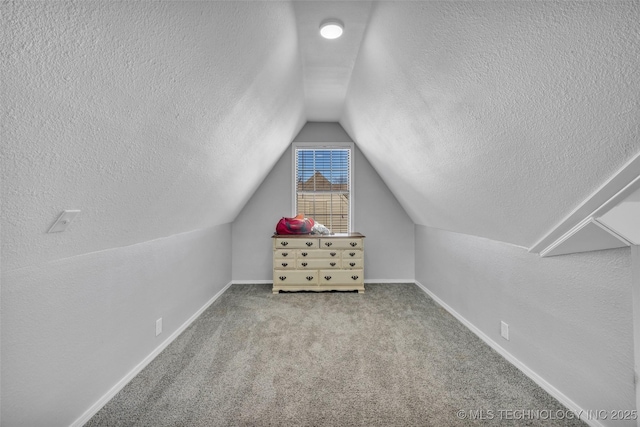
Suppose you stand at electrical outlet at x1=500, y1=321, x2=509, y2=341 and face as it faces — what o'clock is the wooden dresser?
The wooden dresser is roughly at 2 o'clock from the electrical outlet.

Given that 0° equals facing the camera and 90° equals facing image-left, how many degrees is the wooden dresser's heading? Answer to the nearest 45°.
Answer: approximately 0°

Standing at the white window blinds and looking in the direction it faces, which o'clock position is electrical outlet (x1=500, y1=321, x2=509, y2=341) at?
The electrical outlet is roughly at 11 o'clock from the white window blinds.

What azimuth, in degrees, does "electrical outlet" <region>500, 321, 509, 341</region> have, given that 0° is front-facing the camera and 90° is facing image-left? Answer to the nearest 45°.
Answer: approximately 45°

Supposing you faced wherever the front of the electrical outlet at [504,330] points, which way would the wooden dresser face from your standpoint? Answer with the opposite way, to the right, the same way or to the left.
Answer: to the left

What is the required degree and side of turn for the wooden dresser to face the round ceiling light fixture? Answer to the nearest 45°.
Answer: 0° — it already faces it

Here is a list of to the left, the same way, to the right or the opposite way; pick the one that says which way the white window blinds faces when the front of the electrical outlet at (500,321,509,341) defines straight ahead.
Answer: to the left

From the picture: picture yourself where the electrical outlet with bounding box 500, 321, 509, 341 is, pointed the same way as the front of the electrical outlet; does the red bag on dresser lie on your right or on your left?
on your right

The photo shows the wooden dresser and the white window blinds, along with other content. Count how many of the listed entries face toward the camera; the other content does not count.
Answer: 2
